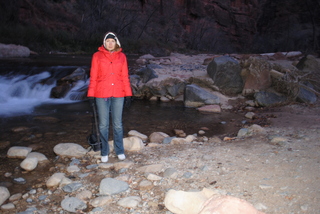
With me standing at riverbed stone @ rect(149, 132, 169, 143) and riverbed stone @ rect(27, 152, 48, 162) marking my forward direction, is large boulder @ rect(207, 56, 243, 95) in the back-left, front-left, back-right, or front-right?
back-right

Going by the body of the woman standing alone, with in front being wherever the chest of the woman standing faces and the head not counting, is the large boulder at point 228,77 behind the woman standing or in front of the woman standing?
behind

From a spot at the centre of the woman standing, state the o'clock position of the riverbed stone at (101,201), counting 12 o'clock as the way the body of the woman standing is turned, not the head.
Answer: The riverbed stone is roughly at 12 o'clock from the woman standing.

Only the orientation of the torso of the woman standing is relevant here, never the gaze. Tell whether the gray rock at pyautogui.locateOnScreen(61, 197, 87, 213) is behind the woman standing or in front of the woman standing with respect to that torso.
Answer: in front

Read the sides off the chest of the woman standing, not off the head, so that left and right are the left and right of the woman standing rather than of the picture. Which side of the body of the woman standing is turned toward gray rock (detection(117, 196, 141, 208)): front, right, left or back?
front

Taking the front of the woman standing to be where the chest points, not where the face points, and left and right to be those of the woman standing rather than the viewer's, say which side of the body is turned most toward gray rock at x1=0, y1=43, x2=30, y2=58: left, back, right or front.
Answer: back

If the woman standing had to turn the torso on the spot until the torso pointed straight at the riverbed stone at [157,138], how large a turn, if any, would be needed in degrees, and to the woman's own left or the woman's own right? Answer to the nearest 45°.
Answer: approximately 135° to the woman's own left

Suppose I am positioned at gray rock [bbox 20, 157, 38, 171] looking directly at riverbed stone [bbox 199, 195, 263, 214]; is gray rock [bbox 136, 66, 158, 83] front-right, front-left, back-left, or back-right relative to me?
back-left

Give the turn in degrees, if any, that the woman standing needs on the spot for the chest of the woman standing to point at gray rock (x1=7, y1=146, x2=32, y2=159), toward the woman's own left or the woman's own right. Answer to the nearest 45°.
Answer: approximately 135° to the woman's own right

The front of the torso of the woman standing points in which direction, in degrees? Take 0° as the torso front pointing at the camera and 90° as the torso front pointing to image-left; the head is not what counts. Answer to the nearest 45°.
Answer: approximately 0°
